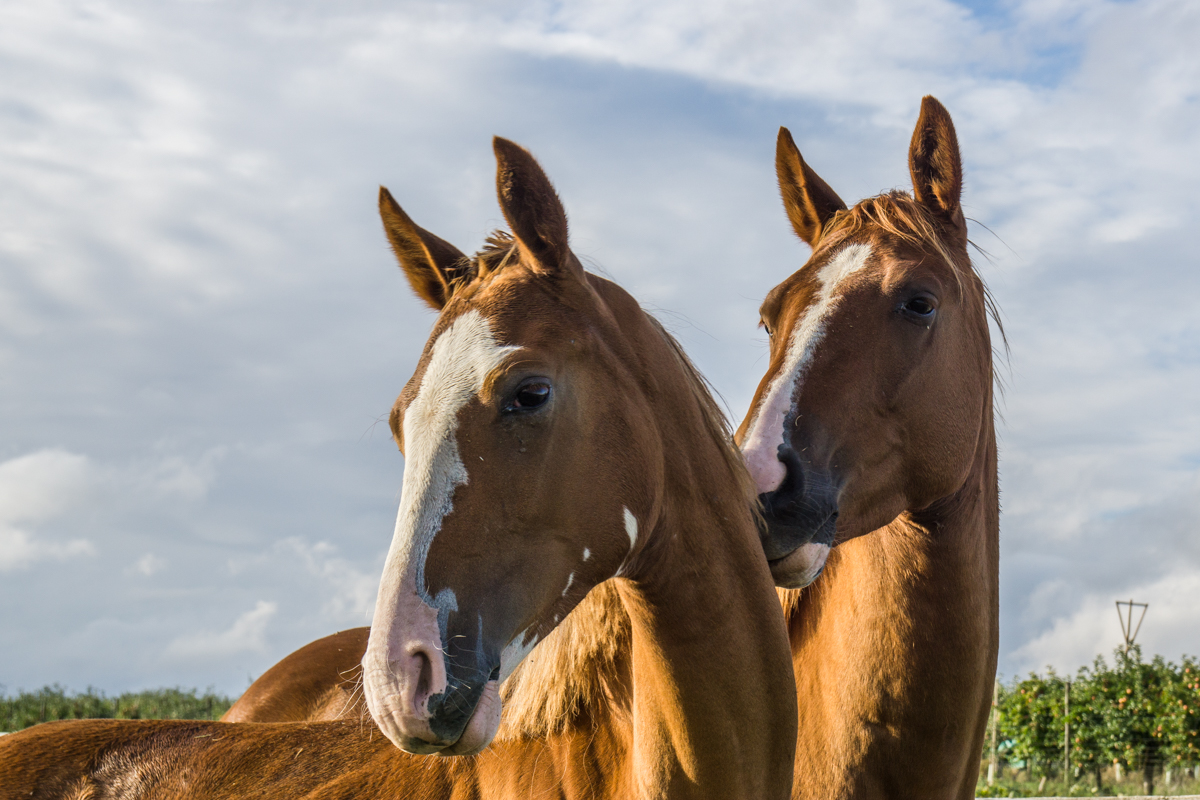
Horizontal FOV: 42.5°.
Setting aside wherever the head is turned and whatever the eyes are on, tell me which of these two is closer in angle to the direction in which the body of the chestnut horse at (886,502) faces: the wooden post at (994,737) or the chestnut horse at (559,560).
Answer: the chestnut horse

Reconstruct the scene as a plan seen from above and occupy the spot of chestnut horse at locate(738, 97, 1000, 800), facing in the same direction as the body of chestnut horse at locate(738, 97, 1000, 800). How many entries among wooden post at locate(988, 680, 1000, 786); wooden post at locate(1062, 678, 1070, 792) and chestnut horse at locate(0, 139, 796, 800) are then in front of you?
1

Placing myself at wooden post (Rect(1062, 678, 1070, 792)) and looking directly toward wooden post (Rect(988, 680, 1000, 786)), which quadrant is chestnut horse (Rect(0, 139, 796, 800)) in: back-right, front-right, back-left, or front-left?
front-left

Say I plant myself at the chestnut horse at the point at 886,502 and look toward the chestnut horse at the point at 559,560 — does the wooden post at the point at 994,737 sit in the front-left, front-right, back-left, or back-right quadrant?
back-right

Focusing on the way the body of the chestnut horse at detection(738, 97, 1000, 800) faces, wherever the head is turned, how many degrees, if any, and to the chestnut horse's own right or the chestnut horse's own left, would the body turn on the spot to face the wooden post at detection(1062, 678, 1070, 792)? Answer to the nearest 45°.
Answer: approximately 135° to the chestnut horse's own left

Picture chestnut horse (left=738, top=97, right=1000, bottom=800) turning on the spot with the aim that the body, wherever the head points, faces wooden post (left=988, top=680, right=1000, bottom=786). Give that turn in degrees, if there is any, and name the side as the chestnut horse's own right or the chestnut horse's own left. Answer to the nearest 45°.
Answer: approximately 135° to the chestnut horse's own right

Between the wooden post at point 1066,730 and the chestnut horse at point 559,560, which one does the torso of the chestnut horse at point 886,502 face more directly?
the chestnut horse
